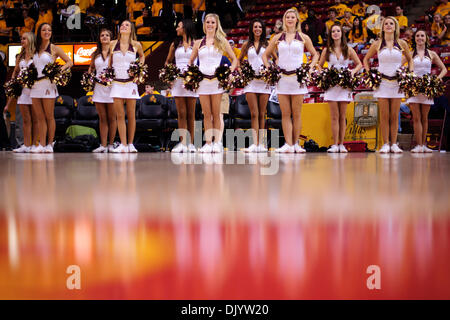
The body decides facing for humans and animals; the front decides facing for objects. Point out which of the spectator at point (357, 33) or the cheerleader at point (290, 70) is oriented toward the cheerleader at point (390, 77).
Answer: the spectator

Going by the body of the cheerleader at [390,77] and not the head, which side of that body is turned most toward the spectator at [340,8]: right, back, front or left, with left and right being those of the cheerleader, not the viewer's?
back

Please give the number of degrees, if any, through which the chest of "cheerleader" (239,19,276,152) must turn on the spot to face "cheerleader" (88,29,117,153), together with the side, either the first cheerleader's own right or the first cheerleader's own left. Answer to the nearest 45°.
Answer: approximately 90° to the first cheerleader's own right

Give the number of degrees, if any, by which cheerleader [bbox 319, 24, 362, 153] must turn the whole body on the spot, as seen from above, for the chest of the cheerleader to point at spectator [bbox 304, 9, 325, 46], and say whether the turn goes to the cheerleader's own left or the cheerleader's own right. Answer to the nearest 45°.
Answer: approximately 180°

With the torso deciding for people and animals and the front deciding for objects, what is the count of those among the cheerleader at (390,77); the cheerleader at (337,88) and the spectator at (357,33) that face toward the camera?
3

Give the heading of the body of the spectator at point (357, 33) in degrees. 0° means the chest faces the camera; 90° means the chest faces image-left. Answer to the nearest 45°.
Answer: approximately 0°

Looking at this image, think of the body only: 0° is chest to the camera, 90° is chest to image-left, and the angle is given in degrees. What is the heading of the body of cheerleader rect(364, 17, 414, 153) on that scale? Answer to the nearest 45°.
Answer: approximately 0°

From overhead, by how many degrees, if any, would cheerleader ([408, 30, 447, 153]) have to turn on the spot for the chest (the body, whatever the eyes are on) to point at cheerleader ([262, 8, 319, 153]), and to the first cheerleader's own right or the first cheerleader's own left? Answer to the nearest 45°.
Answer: approximately 45° to the first cheerleader's own right
